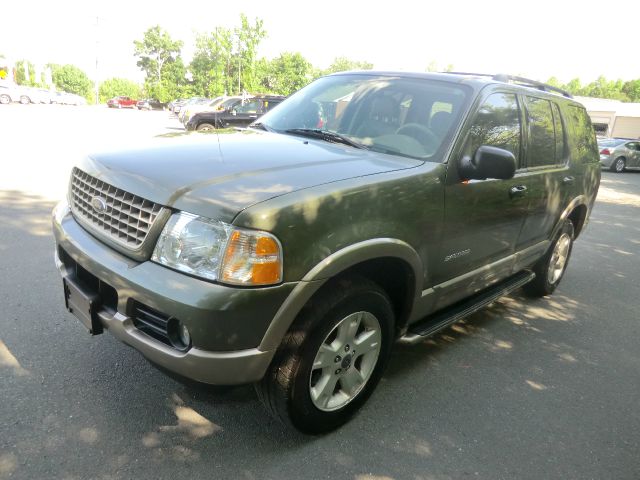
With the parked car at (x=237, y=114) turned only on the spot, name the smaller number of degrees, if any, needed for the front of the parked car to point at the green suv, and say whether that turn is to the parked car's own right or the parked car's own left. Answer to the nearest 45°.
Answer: approximately 90° to the parked car's own left

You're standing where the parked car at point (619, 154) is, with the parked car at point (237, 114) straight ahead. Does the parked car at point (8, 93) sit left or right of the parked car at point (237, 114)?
right

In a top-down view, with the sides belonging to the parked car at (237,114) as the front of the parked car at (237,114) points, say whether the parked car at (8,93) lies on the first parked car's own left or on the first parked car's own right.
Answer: on the first parked car's own right

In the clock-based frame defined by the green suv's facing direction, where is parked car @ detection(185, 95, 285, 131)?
The parked car is roughly at 4 o'clock from the green suv.

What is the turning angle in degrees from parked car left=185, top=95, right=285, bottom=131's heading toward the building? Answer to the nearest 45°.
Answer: approximately 135° to its right

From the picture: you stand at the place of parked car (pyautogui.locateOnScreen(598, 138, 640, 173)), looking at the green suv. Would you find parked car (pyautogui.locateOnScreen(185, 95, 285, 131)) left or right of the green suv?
right

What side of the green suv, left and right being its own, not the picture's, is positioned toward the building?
back

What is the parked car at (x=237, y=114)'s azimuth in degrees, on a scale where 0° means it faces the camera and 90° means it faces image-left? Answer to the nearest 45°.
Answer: approximately 90°

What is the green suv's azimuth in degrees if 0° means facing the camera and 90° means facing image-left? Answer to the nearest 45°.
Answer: approximately 45°

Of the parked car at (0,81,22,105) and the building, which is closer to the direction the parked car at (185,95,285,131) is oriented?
the parked car

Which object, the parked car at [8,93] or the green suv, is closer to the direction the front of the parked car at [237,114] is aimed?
the parked car

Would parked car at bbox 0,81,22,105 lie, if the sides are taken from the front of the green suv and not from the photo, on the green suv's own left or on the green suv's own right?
on the green suv's own right
